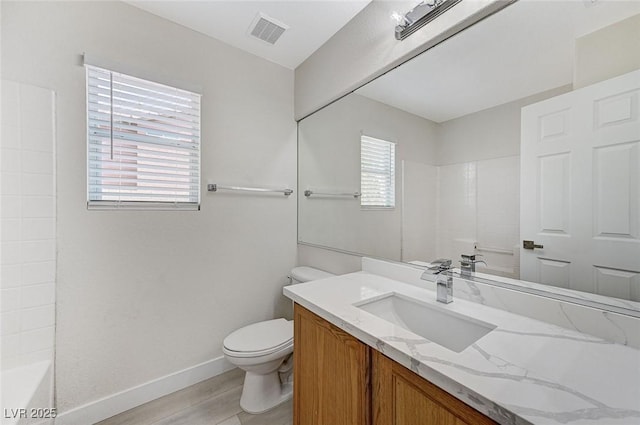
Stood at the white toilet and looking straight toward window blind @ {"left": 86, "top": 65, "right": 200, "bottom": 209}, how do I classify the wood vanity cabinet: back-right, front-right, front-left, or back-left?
back-left

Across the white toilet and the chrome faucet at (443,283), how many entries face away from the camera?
0

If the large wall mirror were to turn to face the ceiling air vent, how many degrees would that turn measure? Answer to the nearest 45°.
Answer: approximately 45° to its right

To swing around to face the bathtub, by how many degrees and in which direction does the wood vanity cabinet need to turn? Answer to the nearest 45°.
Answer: approximately 45° to its right

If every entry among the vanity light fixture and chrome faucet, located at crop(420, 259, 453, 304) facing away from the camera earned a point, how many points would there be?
0

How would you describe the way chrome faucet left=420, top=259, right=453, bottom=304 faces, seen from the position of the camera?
facing the viewer and to the left of the viewer

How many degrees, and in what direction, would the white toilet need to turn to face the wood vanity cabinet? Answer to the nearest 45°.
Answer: approximately 90° to its left

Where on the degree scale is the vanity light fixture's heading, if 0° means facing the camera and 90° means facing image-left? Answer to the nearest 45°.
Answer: approximately 45°
